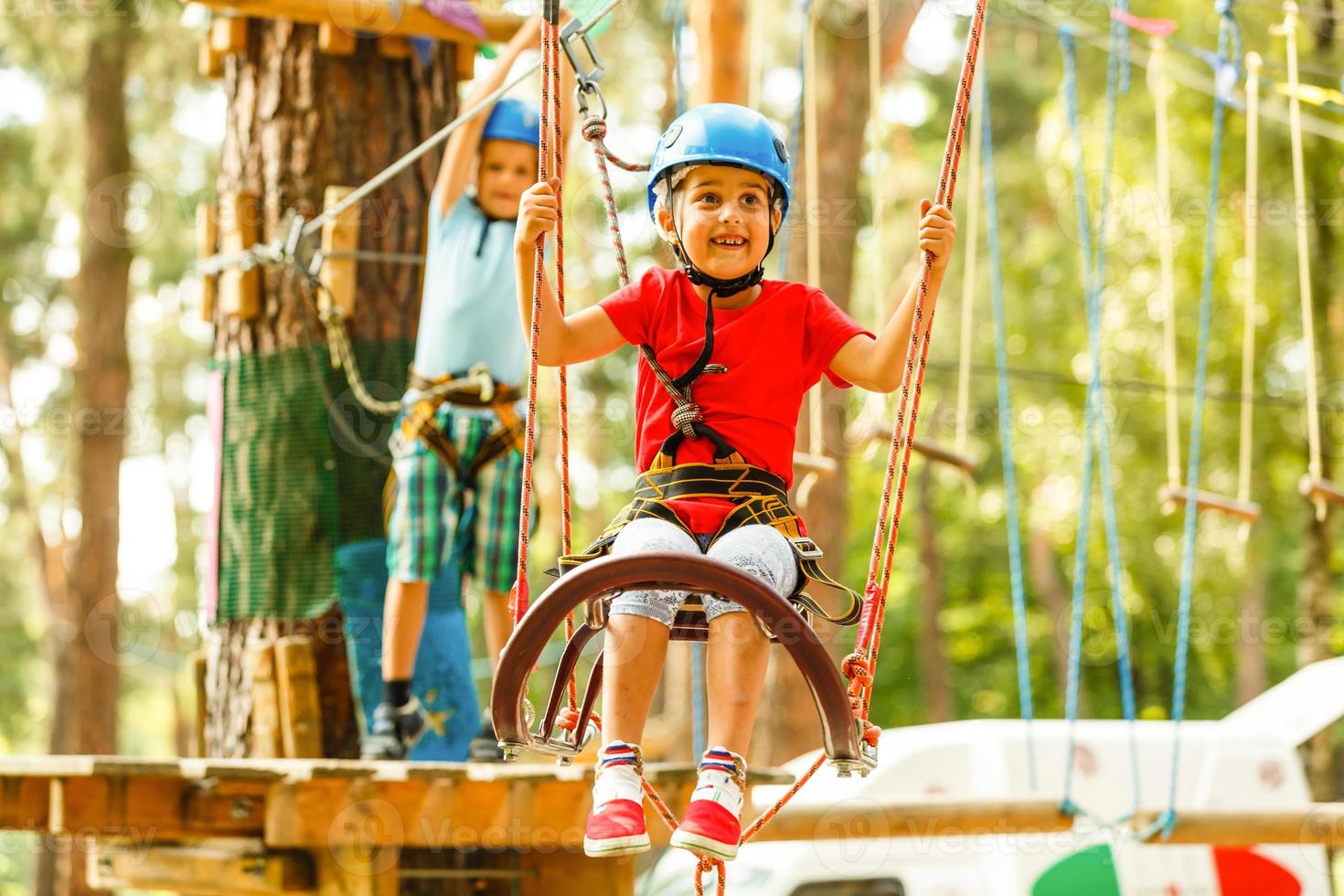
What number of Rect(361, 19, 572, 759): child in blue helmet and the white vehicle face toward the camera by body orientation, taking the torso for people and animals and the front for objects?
1

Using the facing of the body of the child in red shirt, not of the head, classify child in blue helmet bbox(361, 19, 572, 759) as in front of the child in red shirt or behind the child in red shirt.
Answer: behind

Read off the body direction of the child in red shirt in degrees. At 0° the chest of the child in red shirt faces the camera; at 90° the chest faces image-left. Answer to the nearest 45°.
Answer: approximately 0°

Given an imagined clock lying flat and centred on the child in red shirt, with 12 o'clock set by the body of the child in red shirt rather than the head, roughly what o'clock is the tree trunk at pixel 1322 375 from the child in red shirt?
The tree trunk is roughly at 7 o'clock from the child in red shirt.

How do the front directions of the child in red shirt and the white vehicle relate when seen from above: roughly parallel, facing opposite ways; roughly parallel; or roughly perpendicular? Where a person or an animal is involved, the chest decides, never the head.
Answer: roughly perpendicular
